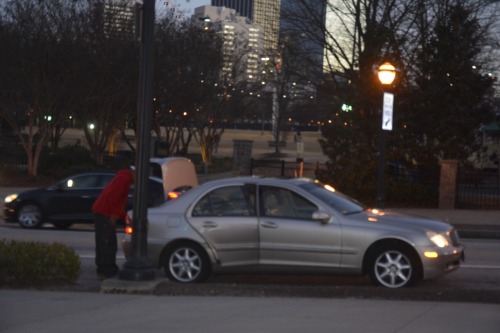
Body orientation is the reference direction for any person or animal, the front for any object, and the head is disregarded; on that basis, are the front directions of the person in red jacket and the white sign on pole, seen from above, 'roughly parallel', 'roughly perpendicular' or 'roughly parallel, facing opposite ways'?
roughly perpendicular

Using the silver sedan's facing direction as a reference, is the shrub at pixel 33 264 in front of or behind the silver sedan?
behind

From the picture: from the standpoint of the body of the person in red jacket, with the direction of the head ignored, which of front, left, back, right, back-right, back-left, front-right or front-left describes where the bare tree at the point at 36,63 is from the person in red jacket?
left

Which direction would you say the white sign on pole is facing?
toward the camera

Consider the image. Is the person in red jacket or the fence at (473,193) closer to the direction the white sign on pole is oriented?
the person in red jacket

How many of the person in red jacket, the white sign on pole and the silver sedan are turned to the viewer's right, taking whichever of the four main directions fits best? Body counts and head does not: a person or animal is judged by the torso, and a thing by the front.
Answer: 2

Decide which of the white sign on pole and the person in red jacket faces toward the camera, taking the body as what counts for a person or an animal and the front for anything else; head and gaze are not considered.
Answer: the white sign on pole

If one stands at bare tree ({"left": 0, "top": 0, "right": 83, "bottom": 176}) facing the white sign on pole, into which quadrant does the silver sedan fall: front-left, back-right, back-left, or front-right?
front-right

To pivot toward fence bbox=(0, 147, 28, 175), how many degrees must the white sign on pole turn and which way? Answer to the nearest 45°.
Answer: approximately 135° to its right

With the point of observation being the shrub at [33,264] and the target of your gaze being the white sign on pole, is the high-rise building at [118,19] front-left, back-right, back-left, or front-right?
front-left

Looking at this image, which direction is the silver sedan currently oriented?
to the viewer's right

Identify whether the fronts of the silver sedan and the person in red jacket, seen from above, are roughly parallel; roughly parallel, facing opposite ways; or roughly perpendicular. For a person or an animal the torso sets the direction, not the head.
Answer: roughly parallel

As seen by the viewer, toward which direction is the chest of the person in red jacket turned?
to the viewer's right

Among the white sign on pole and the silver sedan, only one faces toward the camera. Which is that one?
the white sign on pole
